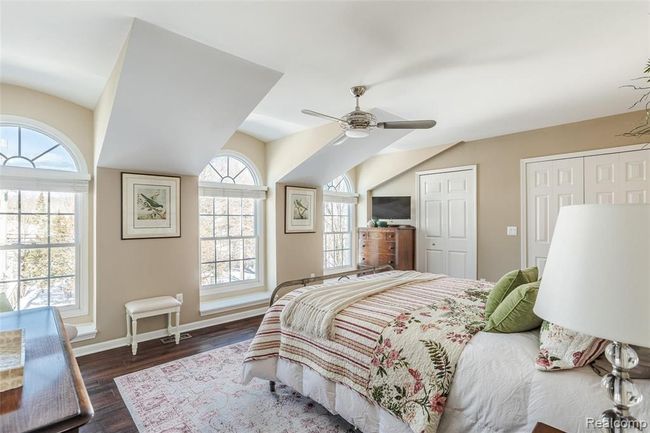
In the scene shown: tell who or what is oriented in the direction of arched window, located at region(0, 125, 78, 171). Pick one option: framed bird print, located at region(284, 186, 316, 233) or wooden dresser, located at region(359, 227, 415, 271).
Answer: the wooden dresser

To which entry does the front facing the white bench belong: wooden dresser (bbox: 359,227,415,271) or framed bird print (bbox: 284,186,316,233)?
the wooden dresser

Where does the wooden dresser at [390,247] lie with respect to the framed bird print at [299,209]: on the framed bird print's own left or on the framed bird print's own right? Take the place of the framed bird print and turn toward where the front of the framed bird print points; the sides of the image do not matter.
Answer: on the framed bird print's own left

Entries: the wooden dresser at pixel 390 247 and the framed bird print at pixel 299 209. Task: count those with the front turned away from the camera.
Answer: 0

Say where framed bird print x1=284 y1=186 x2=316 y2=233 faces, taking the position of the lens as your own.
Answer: facing the viewer and to the right of the viewer

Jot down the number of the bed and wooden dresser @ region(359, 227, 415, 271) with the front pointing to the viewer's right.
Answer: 0

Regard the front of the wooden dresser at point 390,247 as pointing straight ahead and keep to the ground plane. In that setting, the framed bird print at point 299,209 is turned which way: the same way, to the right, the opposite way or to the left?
to the left

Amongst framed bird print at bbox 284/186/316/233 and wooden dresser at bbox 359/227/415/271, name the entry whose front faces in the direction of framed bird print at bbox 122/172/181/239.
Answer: the wooden dresser

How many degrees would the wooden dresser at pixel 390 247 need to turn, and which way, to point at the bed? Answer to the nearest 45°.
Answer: approximately 45° to its left

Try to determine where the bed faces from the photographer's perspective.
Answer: facing away from the viewer and to the left of the viewer

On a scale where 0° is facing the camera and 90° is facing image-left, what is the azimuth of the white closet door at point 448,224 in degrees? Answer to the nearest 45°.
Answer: approximately 45°

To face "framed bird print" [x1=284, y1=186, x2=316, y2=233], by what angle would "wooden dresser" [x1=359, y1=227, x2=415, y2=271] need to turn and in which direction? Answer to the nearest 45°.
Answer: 0° — it already faces it
